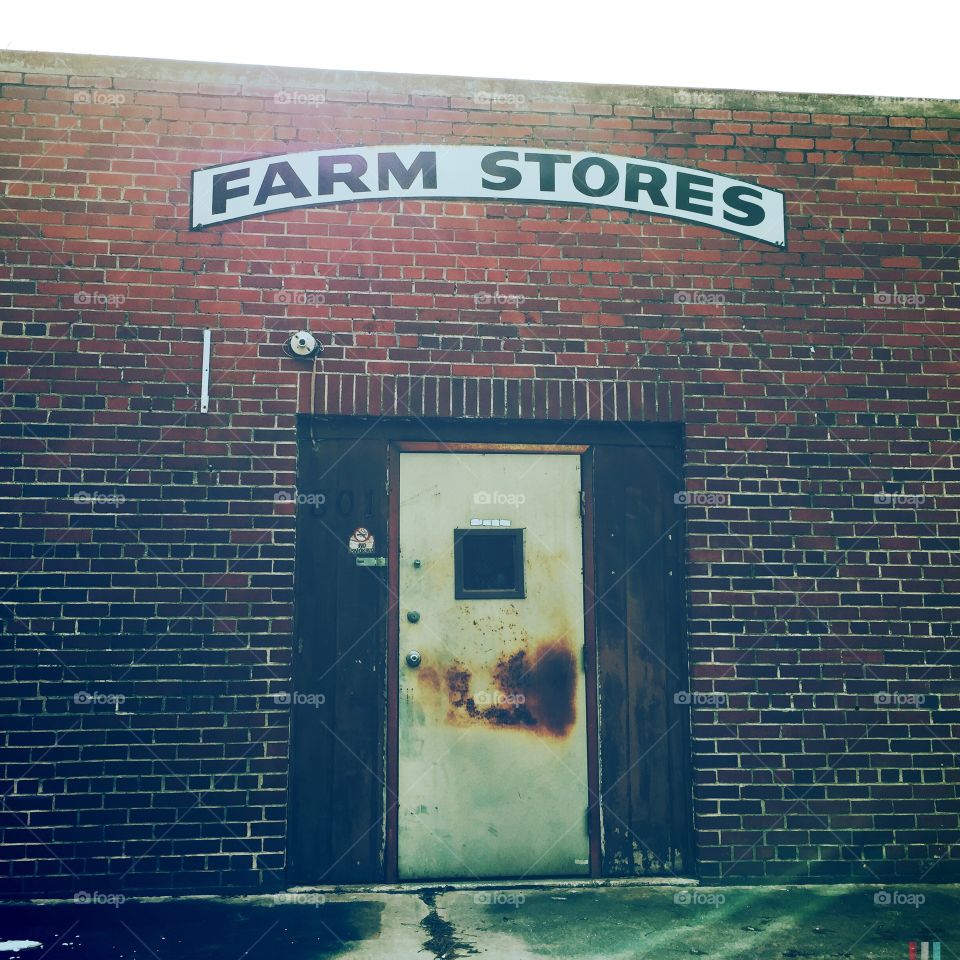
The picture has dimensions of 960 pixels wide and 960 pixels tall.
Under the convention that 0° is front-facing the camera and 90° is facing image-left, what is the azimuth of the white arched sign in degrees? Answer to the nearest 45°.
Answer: approximately 0°
